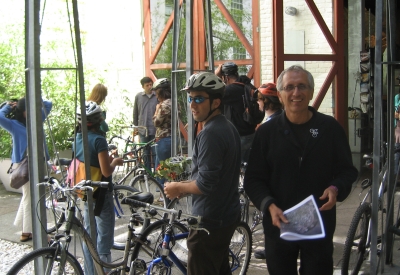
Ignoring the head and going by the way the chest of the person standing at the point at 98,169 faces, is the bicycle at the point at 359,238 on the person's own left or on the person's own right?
on the person's own right

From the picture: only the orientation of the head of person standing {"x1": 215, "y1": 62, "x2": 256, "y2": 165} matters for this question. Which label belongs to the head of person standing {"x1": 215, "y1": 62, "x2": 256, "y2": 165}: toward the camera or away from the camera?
away from the camera

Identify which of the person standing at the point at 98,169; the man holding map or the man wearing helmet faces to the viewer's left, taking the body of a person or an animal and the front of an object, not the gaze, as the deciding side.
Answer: the man wearing helmet

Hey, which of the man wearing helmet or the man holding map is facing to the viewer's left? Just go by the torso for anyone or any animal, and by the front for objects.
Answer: the man wearing helmet

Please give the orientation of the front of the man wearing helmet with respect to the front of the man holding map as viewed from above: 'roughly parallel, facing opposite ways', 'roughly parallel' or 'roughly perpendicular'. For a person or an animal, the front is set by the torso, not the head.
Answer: roughly perpendicular

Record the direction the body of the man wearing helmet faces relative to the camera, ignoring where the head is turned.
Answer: to the viewer's left
